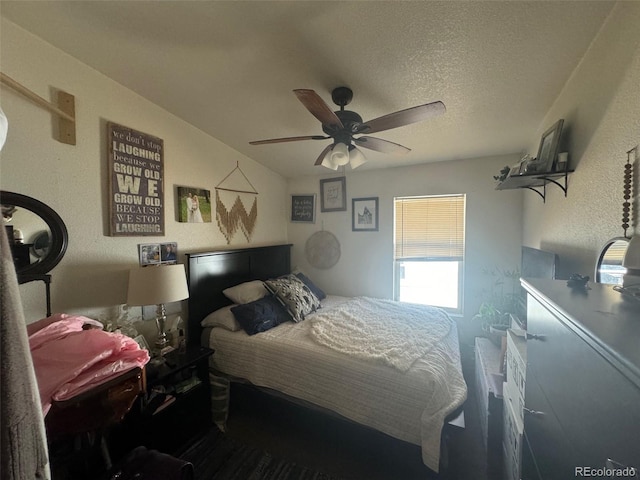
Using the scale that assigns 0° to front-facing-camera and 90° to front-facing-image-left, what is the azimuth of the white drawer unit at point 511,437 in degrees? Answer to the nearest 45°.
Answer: approximately 90°

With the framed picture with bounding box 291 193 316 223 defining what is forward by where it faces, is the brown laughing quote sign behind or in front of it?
in front

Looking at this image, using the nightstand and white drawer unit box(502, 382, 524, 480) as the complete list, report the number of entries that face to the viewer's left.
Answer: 1

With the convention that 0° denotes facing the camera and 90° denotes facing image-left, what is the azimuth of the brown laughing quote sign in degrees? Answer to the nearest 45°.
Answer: approximately 315°

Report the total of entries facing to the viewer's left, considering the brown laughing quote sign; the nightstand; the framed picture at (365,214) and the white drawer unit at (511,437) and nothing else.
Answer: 1

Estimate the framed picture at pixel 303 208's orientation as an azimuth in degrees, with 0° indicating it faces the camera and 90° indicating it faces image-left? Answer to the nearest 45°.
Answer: approximately 0°

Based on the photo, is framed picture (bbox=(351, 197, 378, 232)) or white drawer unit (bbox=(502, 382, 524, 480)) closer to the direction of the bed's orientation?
the white drawer unit

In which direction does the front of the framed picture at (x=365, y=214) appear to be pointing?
toward the camera

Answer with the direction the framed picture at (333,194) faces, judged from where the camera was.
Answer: facing the viewer

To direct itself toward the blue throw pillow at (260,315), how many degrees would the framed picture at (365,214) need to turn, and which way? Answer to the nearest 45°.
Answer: approximately 45° to its right

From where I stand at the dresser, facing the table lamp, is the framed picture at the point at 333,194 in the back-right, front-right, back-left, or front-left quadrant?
front-right

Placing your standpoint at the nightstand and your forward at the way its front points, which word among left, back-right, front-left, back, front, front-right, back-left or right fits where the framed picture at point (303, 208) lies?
left

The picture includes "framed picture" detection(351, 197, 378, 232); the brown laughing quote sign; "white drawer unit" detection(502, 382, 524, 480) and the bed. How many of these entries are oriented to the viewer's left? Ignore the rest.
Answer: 1

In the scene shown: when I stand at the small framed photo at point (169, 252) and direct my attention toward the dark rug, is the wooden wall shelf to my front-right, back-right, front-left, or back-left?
front-left

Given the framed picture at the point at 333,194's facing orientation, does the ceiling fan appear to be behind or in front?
in front
